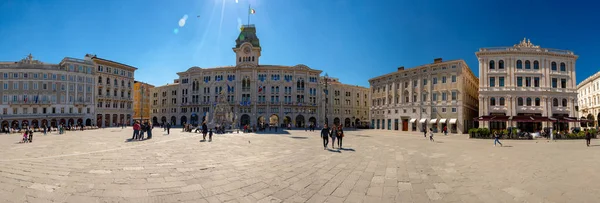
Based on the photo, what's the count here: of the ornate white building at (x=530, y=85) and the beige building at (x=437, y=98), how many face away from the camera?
0

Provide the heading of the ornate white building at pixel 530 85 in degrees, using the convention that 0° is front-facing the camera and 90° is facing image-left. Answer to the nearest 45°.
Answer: approximately 0°

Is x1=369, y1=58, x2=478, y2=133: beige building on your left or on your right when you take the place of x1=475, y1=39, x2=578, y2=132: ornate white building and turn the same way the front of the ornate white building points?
on your right

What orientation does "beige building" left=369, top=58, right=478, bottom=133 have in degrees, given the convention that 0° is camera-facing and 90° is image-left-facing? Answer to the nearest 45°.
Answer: approximately 45°

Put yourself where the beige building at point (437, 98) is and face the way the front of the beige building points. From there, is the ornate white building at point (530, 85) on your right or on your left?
on your left
